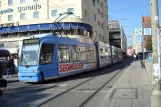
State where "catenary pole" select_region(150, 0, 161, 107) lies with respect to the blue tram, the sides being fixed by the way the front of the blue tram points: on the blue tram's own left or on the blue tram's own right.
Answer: on the blue tram's own left

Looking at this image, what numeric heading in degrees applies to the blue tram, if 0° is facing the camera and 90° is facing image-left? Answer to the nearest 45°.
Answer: approximately 45°
